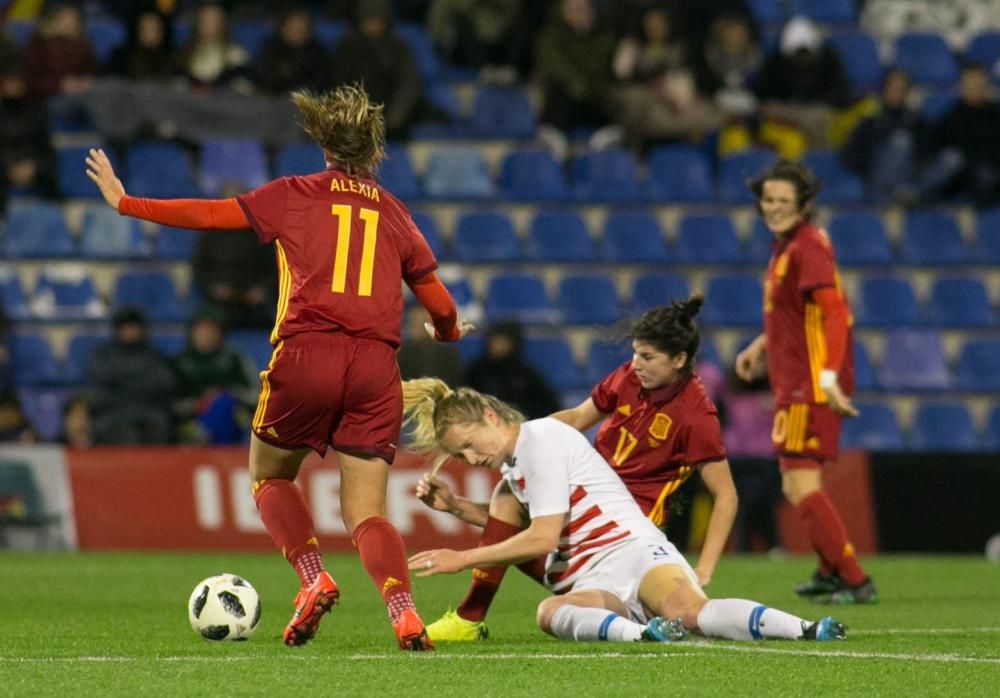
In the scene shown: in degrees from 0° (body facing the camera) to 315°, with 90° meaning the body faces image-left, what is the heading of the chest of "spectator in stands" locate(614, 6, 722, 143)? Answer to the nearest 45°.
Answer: approximately 0°

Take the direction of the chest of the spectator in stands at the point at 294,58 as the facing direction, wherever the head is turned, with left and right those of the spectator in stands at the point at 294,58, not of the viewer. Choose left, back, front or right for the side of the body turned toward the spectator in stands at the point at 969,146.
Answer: left

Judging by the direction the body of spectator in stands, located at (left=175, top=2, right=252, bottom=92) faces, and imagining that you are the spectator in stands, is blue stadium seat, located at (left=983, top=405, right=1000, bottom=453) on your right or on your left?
on your left

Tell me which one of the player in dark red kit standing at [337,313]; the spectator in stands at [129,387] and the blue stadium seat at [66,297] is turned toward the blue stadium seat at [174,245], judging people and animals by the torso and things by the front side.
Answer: the player in dark red kit standing

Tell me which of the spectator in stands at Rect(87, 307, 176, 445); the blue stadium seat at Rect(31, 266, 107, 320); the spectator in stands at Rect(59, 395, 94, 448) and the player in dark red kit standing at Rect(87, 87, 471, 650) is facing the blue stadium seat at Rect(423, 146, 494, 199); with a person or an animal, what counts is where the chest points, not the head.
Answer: the player in dark red kit standing

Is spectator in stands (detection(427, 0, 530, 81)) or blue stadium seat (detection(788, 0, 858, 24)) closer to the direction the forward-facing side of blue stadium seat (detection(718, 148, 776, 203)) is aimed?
the spectator in stands

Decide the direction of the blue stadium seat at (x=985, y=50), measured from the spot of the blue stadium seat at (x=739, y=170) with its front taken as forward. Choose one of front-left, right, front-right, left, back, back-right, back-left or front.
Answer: back-left

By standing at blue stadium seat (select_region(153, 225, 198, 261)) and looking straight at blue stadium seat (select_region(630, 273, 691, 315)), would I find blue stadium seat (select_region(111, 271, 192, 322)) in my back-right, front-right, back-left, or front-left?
back-right

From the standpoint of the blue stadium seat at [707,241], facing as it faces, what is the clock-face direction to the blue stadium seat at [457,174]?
the blue stadium seat at [457,174] is roughly at 3 o'clock from the blue stadium seat at [707,241].

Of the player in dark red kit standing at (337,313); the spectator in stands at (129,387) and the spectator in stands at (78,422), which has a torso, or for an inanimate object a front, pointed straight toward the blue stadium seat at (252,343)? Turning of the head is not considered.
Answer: the player in dark red kit standing

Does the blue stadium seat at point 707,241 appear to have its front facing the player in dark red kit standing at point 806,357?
yes
